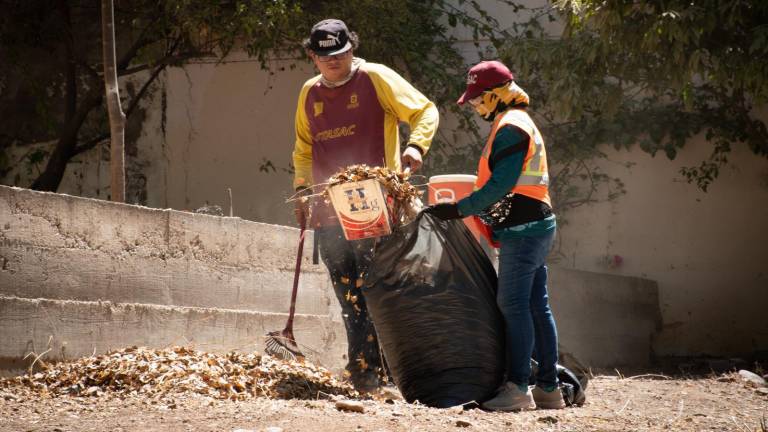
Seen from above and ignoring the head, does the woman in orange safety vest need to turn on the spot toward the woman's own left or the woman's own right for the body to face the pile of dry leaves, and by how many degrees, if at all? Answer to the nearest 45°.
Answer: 0° — they already face it

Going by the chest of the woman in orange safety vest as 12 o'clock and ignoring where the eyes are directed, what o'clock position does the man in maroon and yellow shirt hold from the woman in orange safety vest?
The man in maroon and yellow shirt is roughly at 1 o'clock from the woman in orange safety vest.

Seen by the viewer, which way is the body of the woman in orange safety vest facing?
to the viewer's left
